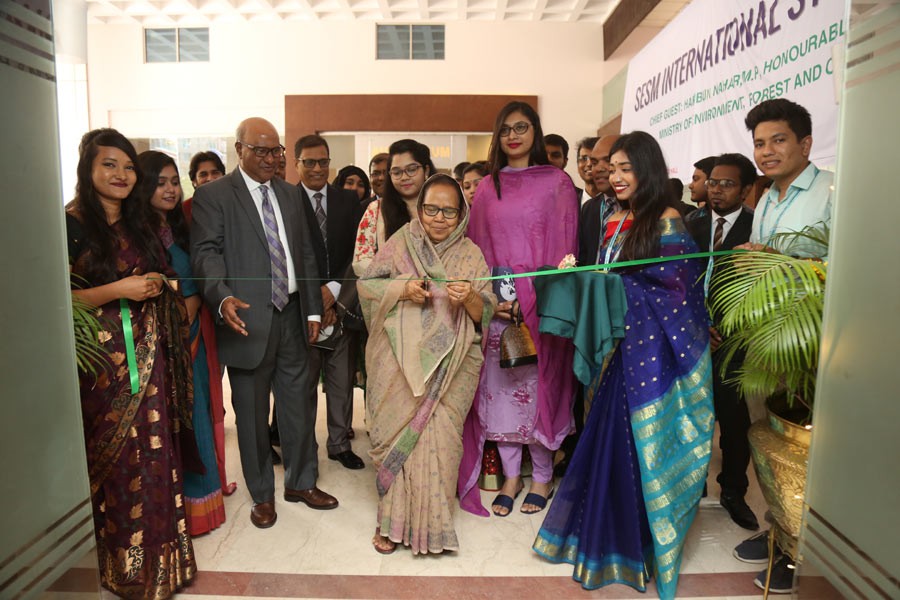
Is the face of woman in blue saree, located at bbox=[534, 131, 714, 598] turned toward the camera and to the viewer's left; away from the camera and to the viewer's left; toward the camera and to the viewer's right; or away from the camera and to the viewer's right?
toward the camera and to the viewer's left

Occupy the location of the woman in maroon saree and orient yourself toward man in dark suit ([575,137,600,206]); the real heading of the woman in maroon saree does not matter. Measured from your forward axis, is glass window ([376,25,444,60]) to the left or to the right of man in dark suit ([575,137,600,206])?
left

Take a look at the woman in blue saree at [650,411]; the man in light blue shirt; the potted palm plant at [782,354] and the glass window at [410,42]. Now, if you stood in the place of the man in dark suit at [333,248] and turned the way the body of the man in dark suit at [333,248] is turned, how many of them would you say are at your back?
1

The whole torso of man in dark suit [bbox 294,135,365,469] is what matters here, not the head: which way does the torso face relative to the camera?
toward the camera

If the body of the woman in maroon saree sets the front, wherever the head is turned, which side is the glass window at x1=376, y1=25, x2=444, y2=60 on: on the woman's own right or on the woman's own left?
on the woman's own left

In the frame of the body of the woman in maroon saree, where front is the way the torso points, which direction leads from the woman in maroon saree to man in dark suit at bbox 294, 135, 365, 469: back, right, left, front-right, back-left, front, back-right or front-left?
left

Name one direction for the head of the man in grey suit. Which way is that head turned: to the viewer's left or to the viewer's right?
to the viewer's right

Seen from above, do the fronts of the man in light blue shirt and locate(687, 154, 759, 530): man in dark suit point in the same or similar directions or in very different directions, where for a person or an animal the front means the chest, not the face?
same or similar directions

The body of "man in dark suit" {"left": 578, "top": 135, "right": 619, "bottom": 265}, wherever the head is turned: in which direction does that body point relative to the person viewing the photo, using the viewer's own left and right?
facing the viewer and to the left of the viewer

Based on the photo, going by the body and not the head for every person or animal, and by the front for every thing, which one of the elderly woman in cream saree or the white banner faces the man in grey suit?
the white banner

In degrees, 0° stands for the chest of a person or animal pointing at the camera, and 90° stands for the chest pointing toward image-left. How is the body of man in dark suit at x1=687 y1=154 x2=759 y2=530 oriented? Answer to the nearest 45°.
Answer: approximately 45°

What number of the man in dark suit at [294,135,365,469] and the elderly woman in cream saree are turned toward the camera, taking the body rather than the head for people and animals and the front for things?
2

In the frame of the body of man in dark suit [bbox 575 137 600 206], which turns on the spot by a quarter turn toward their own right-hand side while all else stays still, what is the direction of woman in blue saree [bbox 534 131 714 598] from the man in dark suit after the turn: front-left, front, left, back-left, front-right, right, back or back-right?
back-left

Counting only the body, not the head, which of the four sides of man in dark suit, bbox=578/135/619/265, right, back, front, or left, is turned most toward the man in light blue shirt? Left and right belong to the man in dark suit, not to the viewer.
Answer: left
